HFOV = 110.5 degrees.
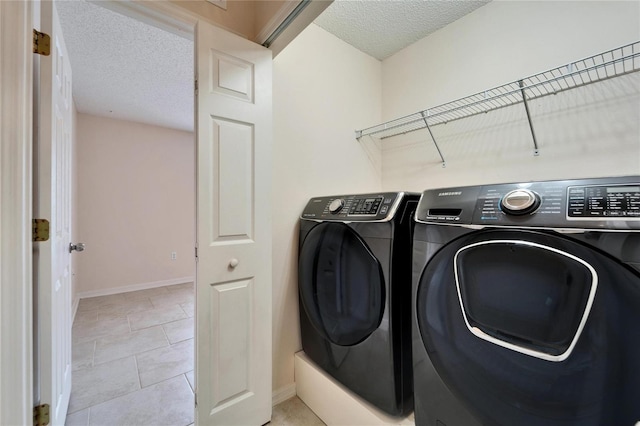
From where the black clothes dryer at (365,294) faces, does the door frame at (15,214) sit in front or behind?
in front

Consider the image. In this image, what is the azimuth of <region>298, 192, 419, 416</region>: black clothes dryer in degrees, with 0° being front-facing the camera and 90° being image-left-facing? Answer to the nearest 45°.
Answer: approximately 45°

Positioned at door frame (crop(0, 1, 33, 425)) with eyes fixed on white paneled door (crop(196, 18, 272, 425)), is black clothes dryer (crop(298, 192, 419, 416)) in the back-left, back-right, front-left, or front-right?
front-right

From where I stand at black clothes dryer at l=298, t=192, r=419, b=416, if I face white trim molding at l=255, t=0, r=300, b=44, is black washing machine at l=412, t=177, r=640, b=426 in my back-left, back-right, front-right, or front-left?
back-left

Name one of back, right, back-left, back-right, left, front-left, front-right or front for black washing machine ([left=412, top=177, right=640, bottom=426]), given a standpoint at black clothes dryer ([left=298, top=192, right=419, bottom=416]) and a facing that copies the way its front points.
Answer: left
